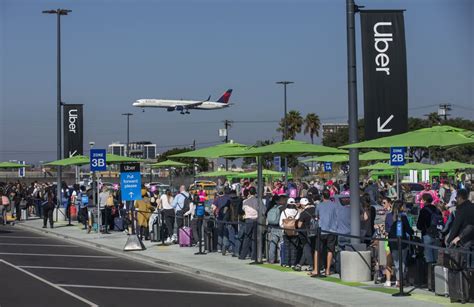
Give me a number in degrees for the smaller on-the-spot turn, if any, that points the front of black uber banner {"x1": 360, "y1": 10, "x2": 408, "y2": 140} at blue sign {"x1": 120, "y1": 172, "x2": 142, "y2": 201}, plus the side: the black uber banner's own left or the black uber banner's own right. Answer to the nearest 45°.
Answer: approximately 135° to the black uber banner's own right

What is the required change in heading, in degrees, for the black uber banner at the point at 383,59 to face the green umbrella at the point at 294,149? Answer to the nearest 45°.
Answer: approximately 135° to its right

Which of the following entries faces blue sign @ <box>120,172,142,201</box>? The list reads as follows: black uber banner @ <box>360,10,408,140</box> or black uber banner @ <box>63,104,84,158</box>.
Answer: black uber banner @ <box>63,104,84,158</box>

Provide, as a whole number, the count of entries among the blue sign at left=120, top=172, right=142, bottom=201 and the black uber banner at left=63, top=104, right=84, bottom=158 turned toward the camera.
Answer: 2

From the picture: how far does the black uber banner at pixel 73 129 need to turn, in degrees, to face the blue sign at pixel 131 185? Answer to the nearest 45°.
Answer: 0° — it already faces it

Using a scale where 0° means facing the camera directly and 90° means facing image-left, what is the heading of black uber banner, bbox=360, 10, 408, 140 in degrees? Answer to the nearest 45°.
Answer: approximately 0°
